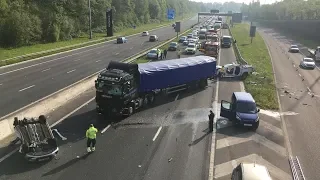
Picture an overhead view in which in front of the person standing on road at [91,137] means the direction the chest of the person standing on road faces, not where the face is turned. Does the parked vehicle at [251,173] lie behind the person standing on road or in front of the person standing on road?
behind

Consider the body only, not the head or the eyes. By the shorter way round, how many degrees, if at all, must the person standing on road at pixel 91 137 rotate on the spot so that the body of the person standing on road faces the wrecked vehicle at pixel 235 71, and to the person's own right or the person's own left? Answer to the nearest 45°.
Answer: approximately 45° to the person's own right

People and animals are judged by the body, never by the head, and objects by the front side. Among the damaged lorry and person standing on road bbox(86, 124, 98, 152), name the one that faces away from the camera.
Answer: the person standing on road

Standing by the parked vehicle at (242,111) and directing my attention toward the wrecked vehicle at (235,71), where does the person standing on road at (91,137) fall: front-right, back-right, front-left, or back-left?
back-left

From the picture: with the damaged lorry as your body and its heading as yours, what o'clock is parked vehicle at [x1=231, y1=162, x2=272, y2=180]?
The parked vehicle is roughly at 10 o'clock from the damaged lorry.

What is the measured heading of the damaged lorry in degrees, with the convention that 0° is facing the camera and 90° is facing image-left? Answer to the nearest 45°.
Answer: approximately 45°

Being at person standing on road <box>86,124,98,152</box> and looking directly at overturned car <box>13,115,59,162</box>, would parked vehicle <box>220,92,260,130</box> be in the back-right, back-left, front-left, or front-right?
back-right

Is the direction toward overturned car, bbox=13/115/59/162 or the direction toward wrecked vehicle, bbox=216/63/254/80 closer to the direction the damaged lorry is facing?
the overturned car
